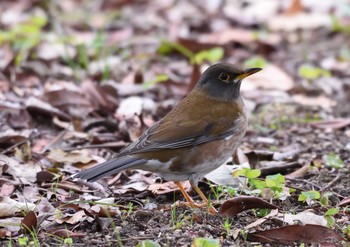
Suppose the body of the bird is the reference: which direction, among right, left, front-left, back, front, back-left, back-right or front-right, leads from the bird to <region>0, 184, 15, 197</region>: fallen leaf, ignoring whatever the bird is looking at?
back

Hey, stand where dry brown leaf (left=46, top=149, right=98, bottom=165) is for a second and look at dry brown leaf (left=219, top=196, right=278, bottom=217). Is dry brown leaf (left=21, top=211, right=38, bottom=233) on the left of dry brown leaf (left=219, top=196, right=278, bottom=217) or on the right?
right

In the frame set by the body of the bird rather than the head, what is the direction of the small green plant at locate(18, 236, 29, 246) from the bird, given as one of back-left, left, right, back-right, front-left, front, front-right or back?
back-right

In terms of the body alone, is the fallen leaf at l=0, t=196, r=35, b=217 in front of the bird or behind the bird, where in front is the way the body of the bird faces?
behind

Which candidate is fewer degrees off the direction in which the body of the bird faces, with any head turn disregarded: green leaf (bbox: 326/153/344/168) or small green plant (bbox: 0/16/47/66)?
the green leaf

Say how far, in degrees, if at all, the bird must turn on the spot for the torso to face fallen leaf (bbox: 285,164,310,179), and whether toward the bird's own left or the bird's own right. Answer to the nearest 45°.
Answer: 0° — it already faces it

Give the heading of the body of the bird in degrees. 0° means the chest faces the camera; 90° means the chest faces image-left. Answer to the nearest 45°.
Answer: approximately 270°

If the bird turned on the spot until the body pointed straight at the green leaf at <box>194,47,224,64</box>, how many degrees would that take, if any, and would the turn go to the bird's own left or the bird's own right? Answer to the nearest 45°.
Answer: approximately 90° to the bird's own left

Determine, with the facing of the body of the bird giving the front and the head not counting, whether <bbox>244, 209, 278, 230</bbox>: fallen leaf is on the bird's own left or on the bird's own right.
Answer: on the bird's own right

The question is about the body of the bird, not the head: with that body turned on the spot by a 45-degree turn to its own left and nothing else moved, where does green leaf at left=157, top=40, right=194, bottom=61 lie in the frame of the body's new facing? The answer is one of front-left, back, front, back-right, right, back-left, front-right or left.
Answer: front-left

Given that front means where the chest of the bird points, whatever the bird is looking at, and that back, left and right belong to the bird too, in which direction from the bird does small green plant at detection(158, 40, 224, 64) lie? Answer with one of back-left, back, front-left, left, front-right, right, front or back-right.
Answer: left

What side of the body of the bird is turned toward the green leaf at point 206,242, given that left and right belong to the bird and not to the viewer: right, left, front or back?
right

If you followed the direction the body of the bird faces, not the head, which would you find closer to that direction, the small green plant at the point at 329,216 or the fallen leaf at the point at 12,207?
the small green plant

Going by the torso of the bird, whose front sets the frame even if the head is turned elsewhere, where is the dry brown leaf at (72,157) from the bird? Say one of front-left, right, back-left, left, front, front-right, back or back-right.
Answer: back-left
